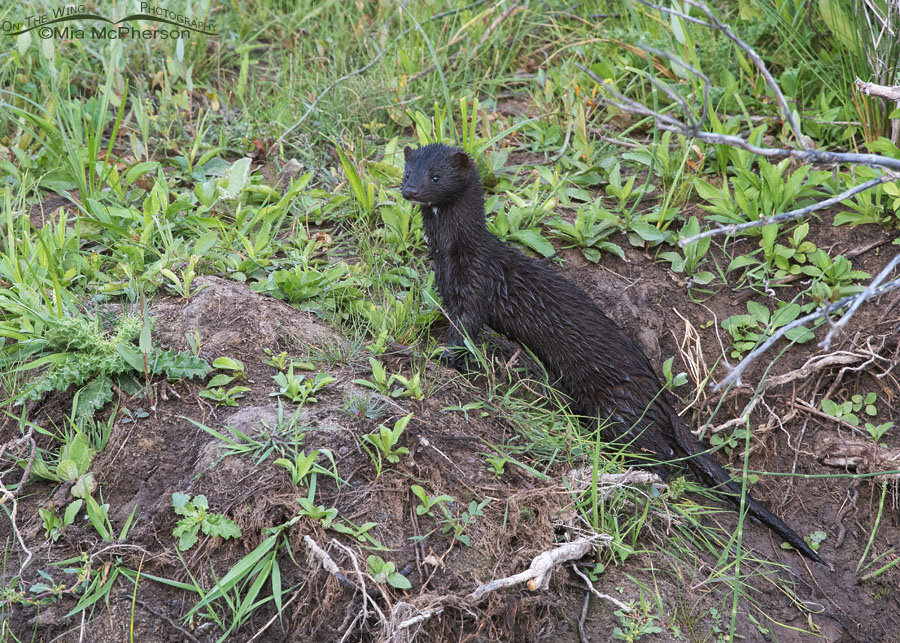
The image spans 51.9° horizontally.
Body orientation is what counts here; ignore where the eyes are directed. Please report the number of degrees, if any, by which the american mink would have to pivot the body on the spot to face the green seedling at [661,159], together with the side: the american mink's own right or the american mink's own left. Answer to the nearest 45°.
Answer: approximately 90° to the american mink's own right

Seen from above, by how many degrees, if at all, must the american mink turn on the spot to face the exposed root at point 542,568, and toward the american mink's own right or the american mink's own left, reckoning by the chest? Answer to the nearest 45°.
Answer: approximately 90° to the american mink's own left

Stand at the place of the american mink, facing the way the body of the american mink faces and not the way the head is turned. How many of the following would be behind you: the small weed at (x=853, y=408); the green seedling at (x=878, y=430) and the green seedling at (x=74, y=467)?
2

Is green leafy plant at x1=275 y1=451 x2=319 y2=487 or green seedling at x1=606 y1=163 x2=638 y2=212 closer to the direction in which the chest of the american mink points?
the green leafy plant

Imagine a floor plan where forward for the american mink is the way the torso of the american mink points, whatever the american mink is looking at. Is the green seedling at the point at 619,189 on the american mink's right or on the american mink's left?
on the american mink's right

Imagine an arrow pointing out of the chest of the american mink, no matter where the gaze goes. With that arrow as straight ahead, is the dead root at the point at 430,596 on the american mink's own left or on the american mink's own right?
on the american mink's own left

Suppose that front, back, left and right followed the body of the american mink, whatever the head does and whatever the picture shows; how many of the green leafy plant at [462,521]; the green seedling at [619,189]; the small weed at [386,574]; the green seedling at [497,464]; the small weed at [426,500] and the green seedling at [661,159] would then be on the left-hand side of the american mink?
4

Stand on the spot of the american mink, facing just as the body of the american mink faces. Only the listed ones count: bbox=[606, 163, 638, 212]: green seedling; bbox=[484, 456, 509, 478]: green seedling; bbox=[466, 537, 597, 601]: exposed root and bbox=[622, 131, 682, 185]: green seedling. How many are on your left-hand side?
2

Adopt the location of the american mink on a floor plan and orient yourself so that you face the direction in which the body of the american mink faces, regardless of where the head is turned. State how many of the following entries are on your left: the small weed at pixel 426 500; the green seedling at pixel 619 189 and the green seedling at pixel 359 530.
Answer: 2

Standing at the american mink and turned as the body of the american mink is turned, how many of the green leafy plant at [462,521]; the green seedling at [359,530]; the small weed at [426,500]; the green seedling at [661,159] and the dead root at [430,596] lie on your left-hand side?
4

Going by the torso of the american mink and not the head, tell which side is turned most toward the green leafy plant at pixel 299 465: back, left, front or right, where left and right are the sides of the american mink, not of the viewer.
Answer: left

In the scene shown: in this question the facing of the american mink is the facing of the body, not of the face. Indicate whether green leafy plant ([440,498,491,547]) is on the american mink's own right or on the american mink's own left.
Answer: on the american mink's own left

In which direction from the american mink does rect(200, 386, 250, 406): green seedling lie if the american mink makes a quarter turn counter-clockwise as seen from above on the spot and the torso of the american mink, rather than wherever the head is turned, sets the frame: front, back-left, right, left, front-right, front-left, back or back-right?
front-right

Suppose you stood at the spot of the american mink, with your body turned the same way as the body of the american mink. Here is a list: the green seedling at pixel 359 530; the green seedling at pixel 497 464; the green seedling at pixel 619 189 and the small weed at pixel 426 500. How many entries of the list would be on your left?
3

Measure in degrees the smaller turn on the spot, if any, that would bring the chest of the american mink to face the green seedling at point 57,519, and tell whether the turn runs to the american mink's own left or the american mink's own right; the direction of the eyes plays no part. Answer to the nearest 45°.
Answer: approximately 45° to the american mink's own left

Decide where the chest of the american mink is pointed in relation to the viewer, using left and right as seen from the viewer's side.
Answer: facing to the left of the viewer

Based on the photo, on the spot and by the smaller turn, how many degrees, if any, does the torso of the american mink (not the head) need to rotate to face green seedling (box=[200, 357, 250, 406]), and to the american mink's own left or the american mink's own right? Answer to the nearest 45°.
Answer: approximately 45° to the american mink's own left
